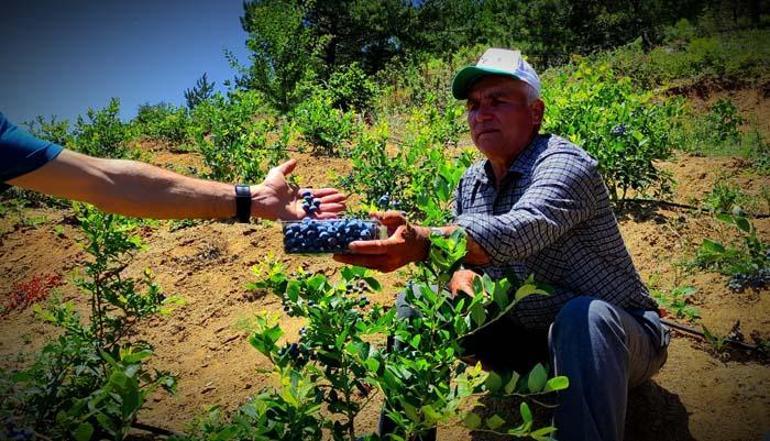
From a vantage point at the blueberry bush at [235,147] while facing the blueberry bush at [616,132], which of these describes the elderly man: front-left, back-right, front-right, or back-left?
front-right

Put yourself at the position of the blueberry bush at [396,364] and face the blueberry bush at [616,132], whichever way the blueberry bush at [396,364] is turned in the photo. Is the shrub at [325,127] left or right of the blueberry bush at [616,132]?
left

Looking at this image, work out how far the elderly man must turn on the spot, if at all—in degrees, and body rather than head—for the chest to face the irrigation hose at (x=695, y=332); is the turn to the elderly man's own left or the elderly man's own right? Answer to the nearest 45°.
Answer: approximately 180°

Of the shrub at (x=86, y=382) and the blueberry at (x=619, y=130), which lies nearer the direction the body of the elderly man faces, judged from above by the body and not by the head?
the shrub

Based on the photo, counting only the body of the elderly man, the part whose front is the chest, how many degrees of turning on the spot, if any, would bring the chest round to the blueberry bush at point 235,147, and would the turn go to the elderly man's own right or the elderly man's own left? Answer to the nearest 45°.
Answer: approximately 90° to the elderly man's own right

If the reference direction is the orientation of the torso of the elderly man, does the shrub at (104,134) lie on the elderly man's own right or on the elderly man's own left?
on the elderly man's own right

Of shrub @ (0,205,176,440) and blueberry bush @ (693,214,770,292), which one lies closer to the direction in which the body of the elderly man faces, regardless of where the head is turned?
the shrub

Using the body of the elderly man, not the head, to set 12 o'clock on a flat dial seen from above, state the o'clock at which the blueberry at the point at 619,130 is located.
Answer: The blueberry is roughly at 5 o'clock from the elderly man.

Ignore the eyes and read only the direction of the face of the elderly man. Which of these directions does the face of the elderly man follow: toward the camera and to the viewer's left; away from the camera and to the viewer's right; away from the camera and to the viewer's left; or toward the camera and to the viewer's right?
toward the camera and to the viewer's left

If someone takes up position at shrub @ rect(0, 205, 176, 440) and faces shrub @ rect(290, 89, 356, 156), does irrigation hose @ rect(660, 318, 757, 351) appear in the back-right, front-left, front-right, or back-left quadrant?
front-right

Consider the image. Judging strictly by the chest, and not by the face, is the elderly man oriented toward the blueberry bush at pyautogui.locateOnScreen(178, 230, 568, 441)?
yes

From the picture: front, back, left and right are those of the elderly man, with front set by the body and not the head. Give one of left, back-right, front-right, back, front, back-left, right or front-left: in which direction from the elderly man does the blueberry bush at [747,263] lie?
back

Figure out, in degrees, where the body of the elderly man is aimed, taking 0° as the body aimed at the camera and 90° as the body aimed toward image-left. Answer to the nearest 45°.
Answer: approximately 45°
